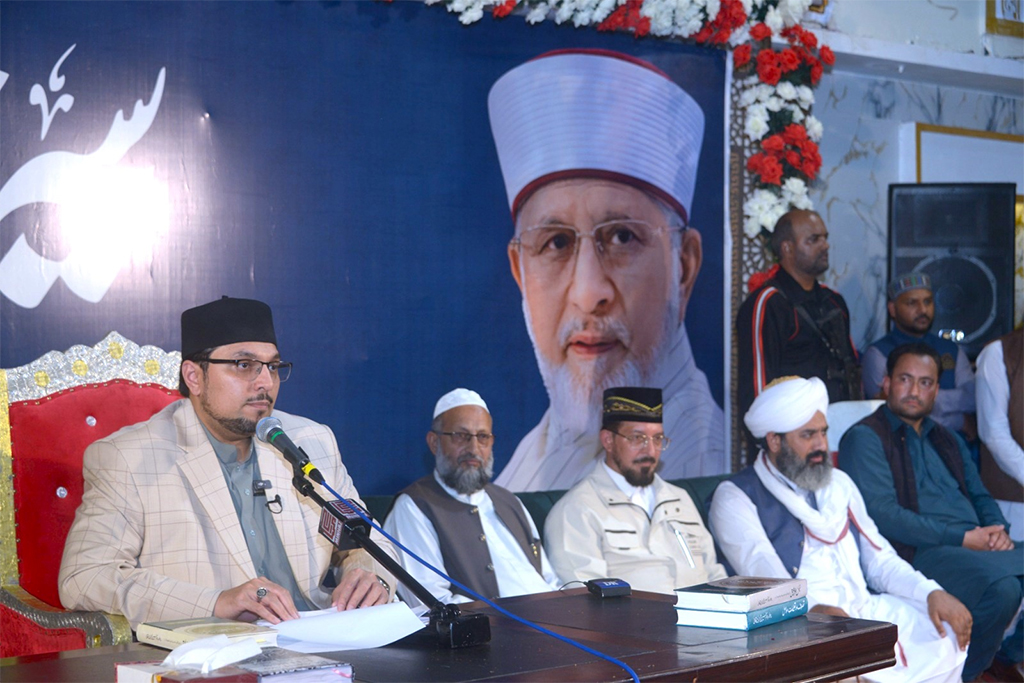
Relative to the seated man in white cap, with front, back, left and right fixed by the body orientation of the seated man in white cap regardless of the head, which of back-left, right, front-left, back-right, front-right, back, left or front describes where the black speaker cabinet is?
left

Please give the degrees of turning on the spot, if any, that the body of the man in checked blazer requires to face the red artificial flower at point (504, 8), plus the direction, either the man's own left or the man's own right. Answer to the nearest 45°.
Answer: approximately 90° to the man's own left

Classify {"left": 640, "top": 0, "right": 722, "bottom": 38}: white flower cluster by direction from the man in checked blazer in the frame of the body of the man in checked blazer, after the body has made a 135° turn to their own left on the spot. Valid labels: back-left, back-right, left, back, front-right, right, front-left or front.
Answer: front-right

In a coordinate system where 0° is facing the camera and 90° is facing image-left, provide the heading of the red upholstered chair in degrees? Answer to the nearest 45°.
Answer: approximately 315°

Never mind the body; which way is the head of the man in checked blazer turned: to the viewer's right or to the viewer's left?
to the viewer's right

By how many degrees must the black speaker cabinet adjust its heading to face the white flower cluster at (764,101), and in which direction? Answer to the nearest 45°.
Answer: approximately 45° to its right

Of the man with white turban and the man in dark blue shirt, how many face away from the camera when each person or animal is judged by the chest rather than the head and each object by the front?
0

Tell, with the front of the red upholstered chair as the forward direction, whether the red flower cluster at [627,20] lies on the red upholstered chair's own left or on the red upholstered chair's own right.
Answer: on the red upholstered chair's own left

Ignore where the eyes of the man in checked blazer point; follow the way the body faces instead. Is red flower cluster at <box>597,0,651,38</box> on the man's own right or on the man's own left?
on the man's own left

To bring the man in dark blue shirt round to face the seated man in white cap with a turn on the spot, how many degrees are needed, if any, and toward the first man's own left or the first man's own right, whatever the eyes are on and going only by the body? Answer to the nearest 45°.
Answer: approximately 90° to the first man's own right
